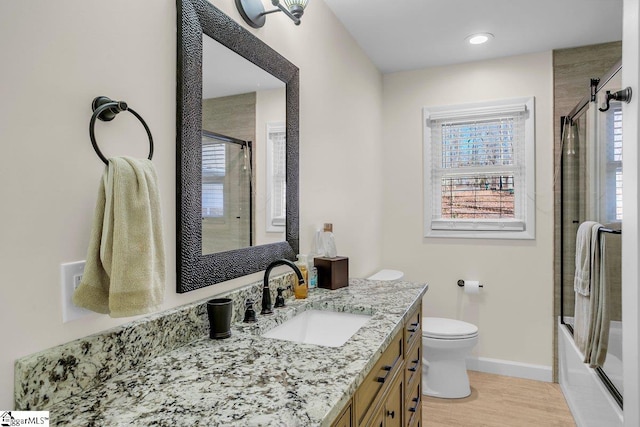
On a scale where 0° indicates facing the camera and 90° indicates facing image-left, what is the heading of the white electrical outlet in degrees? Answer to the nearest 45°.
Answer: approximately 315°

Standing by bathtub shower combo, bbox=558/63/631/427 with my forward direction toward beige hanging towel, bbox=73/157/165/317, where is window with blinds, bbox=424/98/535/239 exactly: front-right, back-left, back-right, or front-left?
back-right

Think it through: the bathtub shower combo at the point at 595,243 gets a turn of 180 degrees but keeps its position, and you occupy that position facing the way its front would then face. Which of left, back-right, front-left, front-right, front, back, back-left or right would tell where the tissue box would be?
back-right

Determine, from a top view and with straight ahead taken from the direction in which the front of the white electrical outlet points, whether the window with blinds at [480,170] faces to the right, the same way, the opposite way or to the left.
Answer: to the right

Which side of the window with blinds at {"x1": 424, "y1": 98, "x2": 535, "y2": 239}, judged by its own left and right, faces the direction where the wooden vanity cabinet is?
front

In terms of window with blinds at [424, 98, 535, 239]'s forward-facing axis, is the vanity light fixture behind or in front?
in front

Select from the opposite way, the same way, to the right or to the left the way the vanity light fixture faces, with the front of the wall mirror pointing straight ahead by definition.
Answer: the same way

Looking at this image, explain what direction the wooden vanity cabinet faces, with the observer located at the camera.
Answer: facing to the right of the viewer

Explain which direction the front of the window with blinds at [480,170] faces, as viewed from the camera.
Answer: facing the viewer

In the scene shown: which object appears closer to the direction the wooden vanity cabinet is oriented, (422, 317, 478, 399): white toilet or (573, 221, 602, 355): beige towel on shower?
the beige towel on shower
